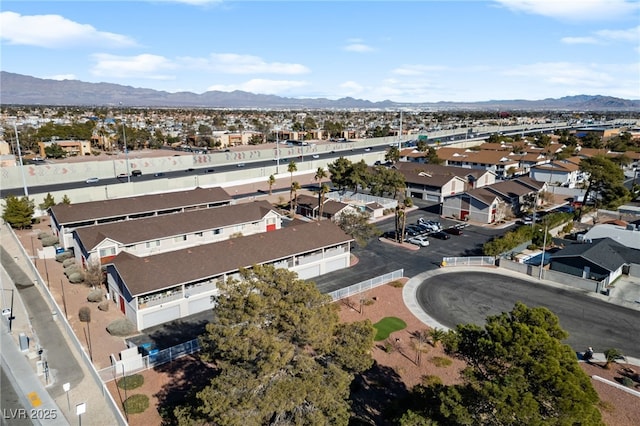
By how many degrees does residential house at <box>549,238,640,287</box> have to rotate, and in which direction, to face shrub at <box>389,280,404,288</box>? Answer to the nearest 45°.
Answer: approximately 90° to its right

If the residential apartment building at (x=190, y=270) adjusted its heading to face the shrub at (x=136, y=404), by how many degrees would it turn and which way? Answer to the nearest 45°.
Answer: approximately 45° to its right

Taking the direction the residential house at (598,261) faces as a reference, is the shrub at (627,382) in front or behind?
in front

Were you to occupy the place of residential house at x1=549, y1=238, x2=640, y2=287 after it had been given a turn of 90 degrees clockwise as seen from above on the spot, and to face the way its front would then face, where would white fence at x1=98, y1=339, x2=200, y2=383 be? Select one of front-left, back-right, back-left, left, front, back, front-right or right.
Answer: front

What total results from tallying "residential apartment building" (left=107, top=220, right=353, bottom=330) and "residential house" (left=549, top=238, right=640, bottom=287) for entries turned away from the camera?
0

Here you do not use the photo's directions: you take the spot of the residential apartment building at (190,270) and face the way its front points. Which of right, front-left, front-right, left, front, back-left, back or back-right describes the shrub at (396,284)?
front-left

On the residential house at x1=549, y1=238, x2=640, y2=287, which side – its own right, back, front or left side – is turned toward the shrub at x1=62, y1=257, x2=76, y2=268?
right

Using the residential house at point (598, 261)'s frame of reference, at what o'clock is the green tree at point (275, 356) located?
The green tree is roughly at 2 o'clock from the residential house.
